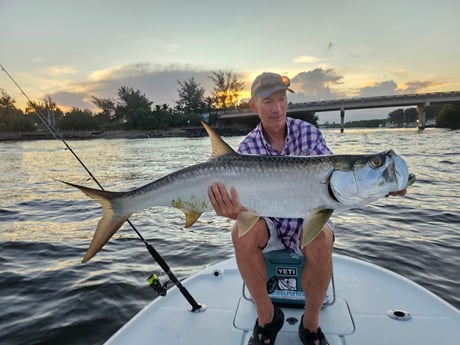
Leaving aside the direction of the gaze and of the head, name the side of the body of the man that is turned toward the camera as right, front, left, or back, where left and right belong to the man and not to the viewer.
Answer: front
